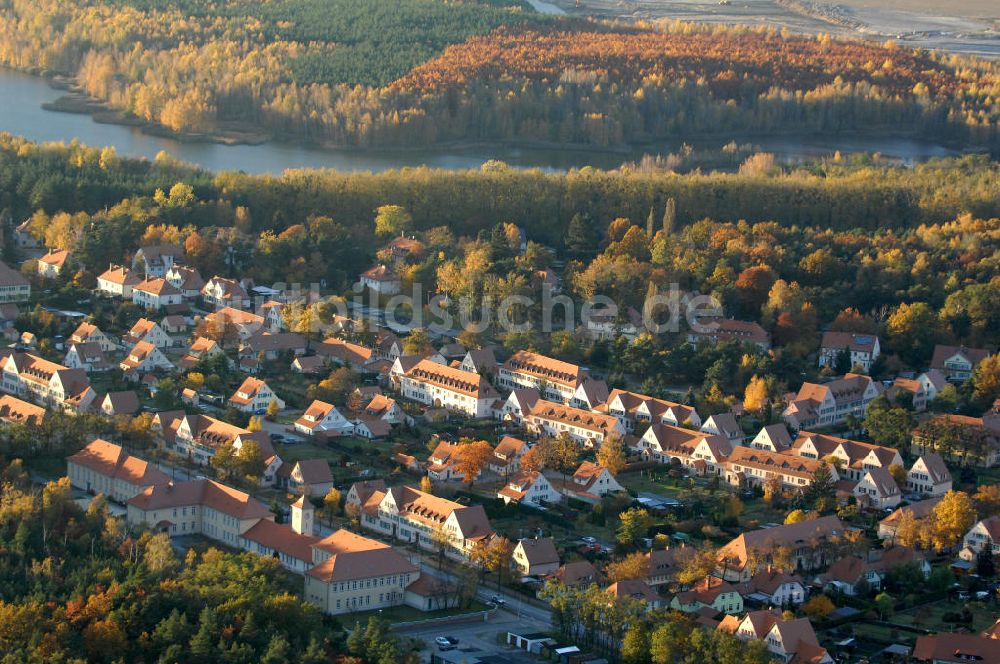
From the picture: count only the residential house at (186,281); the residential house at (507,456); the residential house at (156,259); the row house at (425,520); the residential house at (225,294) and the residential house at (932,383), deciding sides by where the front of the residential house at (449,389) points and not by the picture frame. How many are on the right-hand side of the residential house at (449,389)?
3

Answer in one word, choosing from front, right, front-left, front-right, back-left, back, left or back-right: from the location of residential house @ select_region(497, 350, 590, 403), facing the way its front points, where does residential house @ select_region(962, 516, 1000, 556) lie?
left

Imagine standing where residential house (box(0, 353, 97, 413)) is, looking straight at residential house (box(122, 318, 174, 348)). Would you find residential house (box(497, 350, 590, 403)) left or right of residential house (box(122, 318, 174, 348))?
right

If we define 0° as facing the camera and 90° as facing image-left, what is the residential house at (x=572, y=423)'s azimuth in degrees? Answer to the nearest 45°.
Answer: approximately 45°

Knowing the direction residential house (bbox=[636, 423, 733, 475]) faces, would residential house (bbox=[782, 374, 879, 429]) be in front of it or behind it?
behind

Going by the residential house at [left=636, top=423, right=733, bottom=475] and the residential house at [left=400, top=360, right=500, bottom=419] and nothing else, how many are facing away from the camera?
0

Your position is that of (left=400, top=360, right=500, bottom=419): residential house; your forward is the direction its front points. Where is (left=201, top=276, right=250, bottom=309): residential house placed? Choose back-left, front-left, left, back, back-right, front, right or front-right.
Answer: right
